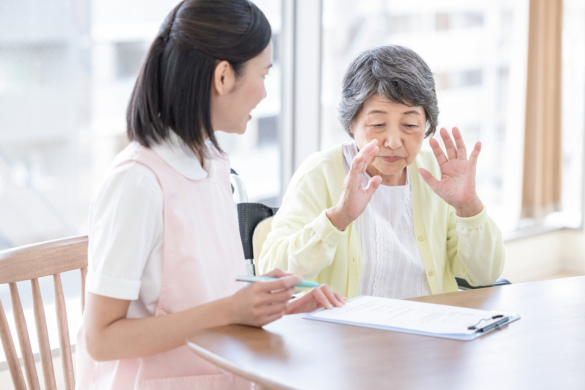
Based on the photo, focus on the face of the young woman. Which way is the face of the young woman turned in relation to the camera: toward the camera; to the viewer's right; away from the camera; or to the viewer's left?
to the viewer's right

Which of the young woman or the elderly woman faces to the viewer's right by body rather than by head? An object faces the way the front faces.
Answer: the young woman

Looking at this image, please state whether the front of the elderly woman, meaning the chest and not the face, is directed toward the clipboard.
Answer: yes

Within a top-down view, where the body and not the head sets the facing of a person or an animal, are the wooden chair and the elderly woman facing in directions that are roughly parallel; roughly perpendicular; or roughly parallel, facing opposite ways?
roughly perpendicular

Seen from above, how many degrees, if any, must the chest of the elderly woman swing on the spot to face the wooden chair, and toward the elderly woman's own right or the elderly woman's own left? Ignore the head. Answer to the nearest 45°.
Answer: approximately 45° to the elderly woman's own right

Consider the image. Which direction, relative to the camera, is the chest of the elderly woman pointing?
toward the camera

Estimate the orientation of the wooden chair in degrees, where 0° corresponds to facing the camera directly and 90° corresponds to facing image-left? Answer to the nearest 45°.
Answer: approximately 315°

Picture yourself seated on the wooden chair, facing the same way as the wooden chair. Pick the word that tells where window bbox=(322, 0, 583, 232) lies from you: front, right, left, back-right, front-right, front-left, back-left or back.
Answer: left

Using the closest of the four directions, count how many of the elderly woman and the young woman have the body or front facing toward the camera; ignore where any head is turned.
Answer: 1

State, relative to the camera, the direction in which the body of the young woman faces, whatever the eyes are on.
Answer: to the viewer's right

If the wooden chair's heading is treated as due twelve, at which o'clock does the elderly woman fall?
The elderly woman is roughly at 10 o'clock from the wooden chair.

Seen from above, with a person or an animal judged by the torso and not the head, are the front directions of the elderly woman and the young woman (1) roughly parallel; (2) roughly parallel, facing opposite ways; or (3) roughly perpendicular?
roughly perpendicular
